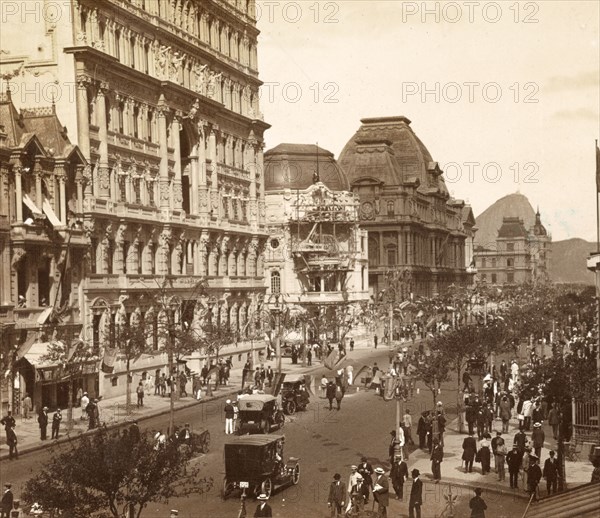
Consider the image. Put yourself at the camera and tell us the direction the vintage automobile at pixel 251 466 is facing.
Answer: facing away from the viewer and to the right of the viewer

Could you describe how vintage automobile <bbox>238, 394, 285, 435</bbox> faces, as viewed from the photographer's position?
facing away from the viewer and to the right of the viewer

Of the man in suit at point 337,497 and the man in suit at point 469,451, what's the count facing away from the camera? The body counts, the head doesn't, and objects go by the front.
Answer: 1

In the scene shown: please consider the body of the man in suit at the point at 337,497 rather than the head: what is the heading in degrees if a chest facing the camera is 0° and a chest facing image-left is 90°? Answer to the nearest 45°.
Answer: approximately 0°
